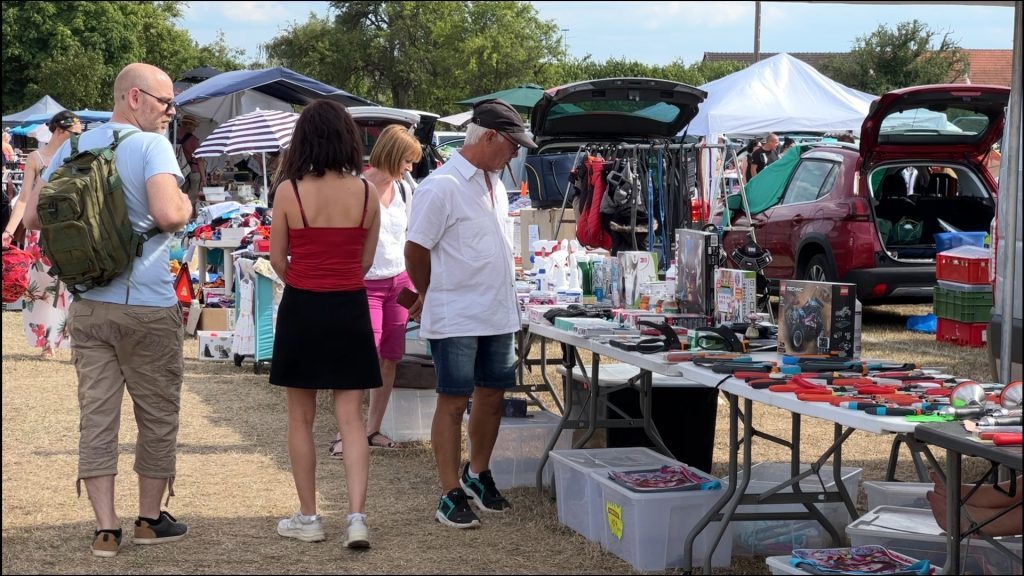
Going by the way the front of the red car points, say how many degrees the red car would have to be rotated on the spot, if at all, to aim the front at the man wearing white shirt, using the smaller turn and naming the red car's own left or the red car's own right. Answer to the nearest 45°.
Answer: approximately 135° to the red car's own left

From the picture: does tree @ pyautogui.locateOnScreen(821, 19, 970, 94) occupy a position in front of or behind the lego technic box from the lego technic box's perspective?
behind

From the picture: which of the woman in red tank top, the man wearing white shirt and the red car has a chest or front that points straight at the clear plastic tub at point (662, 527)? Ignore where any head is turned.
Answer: the man wearing white shirt

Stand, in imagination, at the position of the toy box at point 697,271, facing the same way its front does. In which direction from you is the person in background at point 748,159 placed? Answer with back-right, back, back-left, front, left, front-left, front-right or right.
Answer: back-right

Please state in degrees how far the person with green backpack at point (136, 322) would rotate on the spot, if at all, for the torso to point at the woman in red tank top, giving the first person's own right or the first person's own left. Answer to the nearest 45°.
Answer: approximately 45° to the first person's own right

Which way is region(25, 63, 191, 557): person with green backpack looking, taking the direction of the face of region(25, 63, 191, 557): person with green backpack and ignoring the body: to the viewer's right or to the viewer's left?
to the viewer's right
